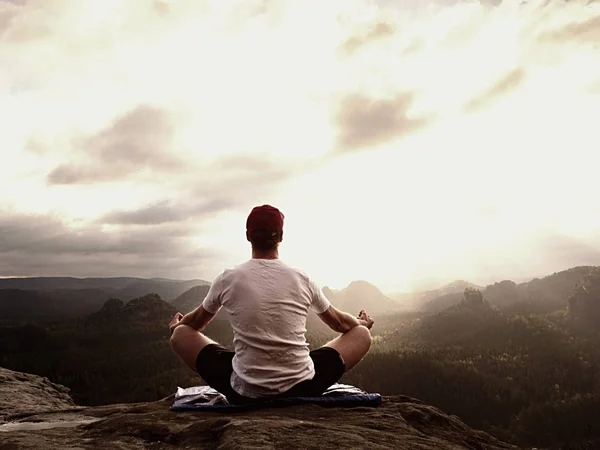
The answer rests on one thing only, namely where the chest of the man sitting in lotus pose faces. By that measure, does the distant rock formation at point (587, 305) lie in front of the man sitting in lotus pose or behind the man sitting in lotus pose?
in front

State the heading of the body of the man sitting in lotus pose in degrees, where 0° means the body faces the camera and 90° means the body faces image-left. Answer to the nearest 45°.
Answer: approximately 180°

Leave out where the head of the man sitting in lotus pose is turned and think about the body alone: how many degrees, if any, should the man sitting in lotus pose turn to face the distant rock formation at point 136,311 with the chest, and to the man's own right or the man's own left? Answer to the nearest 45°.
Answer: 0° — they already face it

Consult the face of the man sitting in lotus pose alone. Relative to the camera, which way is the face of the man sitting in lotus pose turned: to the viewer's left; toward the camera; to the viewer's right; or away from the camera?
away from the camera
